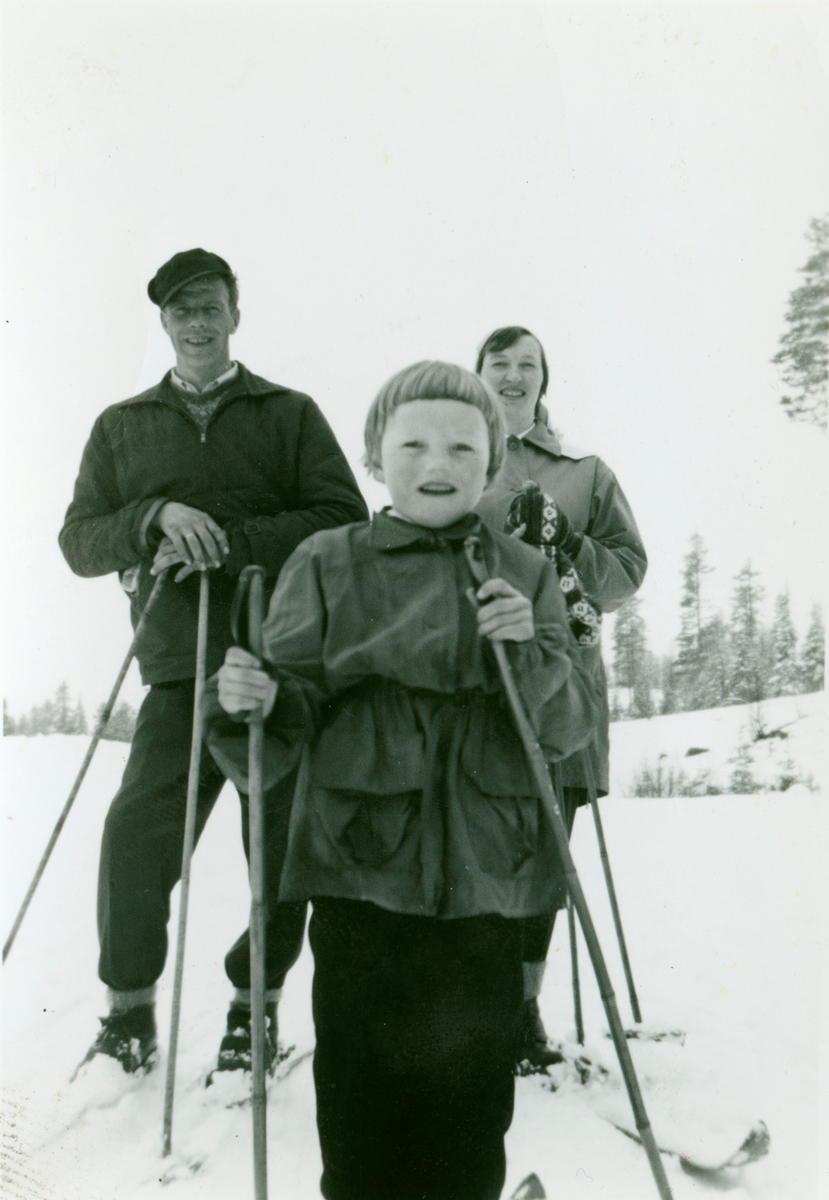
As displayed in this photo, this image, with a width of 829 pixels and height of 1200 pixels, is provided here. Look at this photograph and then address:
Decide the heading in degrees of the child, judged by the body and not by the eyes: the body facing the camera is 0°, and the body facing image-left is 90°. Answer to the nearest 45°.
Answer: approximately 0°

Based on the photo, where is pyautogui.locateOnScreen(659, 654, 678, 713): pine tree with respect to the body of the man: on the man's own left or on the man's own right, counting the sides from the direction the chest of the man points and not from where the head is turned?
on the man's own left

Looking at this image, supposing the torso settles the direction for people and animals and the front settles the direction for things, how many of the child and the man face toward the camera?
2

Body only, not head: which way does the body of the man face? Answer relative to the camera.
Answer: toward the camera

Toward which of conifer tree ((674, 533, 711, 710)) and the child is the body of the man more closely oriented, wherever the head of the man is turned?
the child

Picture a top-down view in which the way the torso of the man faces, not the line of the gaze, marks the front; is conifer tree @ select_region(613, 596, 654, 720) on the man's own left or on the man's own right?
on the man's own left

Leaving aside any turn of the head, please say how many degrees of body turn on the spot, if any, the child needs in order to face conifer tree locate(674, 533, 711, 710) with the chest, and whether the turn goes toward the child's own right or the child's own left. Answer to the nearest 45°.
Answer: approximately 135° to the child's own left

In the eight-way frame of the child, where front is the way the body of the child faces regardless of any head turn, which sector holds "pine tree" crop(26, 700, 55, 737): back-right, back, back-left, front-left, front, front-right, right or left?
back-right

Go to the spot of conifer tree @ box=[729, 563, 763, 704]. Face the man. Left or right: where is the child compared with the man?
left
